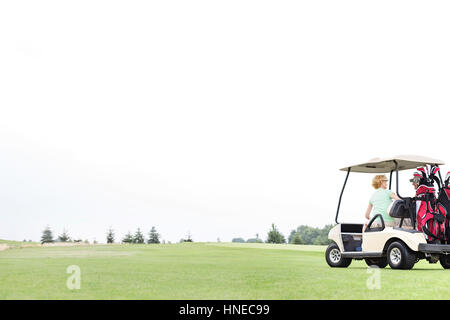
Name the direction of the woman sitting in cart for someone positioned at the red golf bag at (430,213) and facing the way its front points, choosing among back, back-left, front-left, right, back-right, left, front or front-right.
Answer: back-right

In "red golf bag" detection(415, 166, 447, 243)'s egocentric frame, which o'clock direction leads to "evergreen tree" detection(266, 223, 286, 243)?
The evergreen tree is roughly at 7 o'clock from the red golf bag.

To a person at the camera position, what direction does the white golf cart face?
facing away from the viewer and to the left of the viewer

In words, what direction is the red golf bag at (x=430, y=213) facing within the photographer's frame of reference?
facing the viewer and to the right of the viewer
